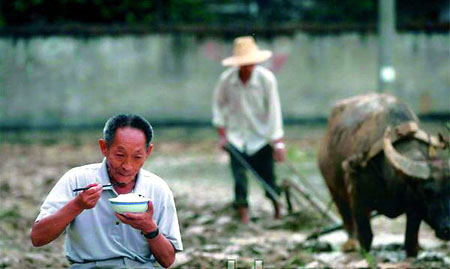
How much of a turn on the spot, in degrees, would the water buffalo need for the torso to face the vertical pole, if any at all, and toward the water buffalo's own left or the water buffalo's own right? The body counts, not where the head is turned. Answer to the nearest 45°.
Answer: approximately 135° to the water buffalo's own left

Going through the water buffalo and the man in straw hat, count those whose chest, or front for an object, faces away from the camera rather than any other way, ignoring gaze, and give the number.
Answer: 0

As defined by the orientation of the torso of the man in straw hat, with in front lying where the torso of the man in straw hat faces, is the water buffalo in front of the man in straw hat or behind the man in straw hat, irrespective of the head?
in front

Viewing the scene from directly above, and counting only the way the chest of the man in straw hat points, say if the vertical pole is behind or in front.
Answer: behind

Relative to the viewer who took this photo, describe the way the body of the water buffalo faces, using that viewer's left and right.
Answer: facing the viewer and to the right of the viewer

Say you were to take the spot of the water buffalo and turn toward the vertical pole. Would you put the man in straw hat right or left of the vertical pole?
left

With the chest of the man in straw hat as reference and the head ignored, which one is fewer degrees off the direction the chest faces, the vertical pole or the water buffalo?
the water buffalo

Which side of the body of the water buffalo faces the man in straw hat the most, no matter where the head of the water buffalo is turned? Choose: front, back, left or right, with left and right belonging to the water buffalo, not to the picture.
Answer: back

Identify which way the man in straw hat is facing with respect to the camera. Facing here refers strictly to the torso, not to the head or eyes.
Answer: toward the camera
